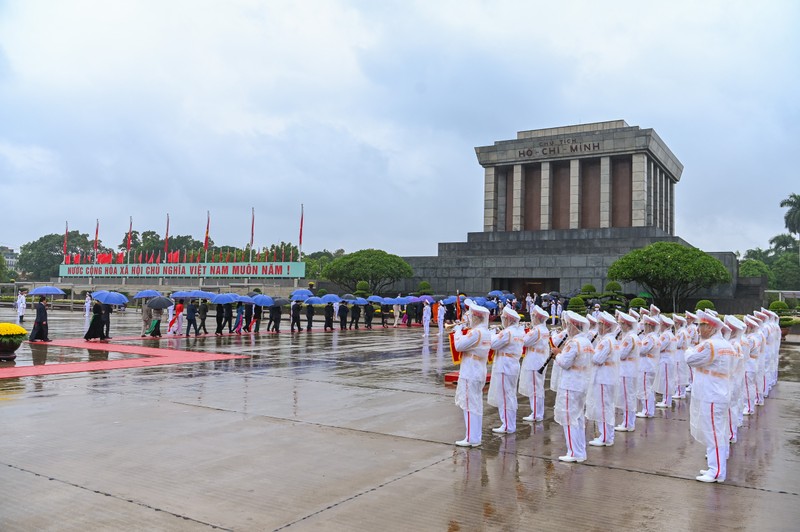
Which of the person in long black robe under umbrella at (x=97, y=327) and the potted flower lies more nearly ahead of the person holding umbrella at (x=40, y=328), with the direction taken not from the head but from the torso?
the person in long black robe under umbrella

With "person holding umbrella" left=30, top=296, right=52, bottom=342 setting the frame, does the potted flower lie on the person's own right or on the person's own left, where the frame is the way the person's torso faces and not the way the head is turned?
on the person's own right

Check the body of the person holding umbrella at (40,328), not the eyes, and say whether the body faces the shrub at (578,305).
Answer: yes

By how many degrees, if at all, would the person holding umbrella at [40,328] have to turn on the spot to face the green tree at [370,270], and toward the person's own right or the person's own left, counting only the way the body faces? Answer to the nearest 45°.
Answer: approximately 45° to the person's own left

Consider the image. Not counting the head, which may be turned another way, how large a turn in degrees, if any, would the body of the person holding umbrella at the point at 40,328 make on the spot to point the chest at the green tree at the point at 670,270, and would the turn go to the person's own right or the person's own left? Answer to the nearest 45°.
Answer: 0° — they already face it

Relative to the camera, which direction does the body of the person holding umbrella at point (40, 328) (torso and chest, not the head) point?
to the viewer's right
